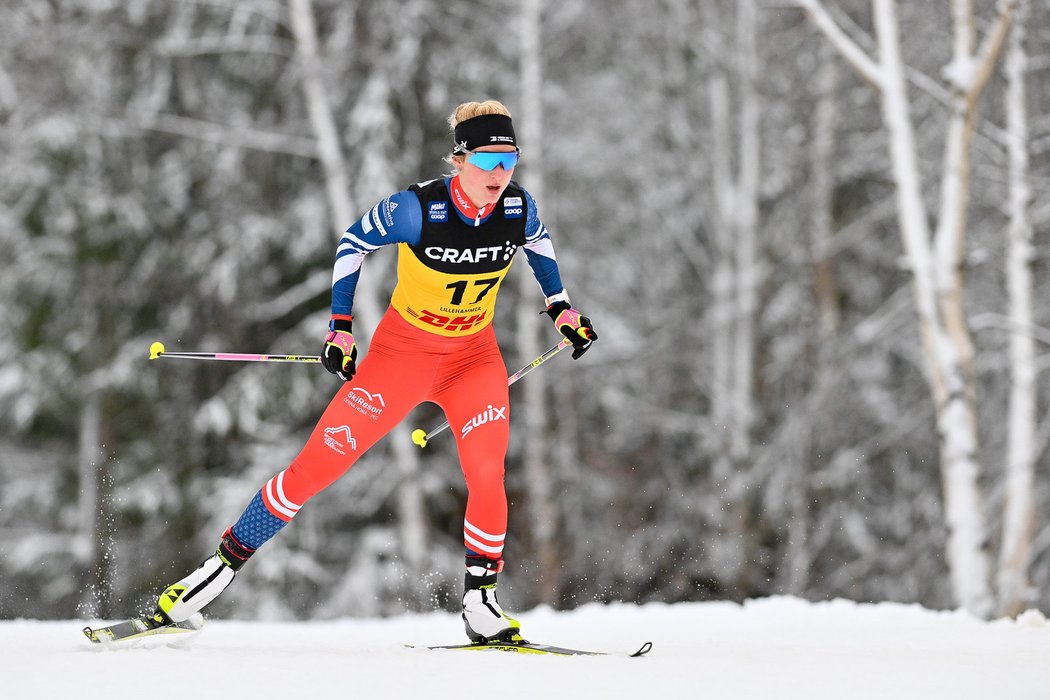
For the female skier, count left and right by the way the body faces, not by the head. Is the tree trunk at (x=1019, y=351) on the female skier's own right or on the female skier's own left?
on the female skier's own left

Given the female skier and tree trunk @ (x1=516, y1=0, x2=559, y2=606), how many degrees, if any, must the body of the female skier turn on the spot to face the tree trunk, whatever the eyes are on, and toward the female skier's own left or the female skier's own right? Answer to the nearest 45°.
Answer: approximately 135° to the female skier's own left

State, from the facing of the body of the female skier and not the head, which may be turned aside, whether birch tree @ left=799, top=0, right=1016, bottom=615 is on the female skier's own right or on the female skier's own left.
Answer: on the female skier's own left

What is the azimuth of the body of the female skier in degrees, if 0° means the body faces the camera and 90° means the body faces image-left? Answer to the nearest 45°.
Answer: approximately 315°

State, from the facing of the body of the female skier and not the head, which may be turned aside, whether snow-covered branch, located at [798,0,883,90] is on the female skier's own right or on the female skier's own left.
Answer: on the female skier's own left
